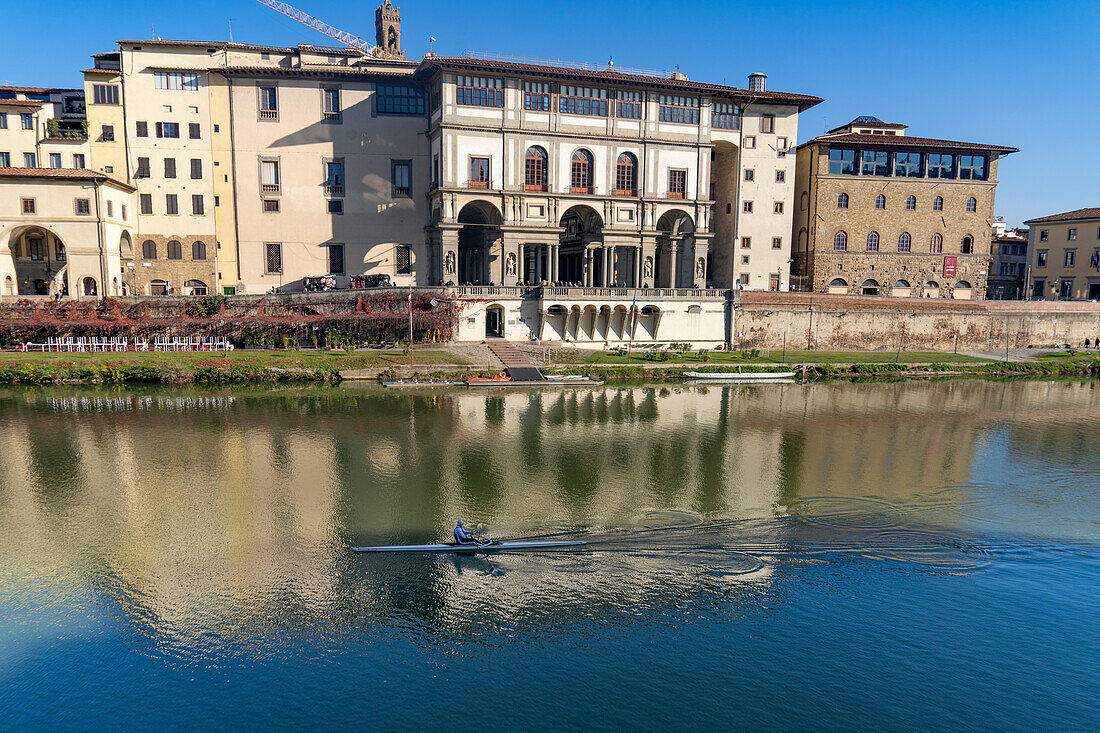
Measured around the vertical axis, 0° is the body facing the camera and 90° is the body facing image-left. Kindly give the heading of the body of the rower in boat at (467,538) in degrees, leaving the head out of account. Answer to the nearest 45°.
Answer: approximately 270°
